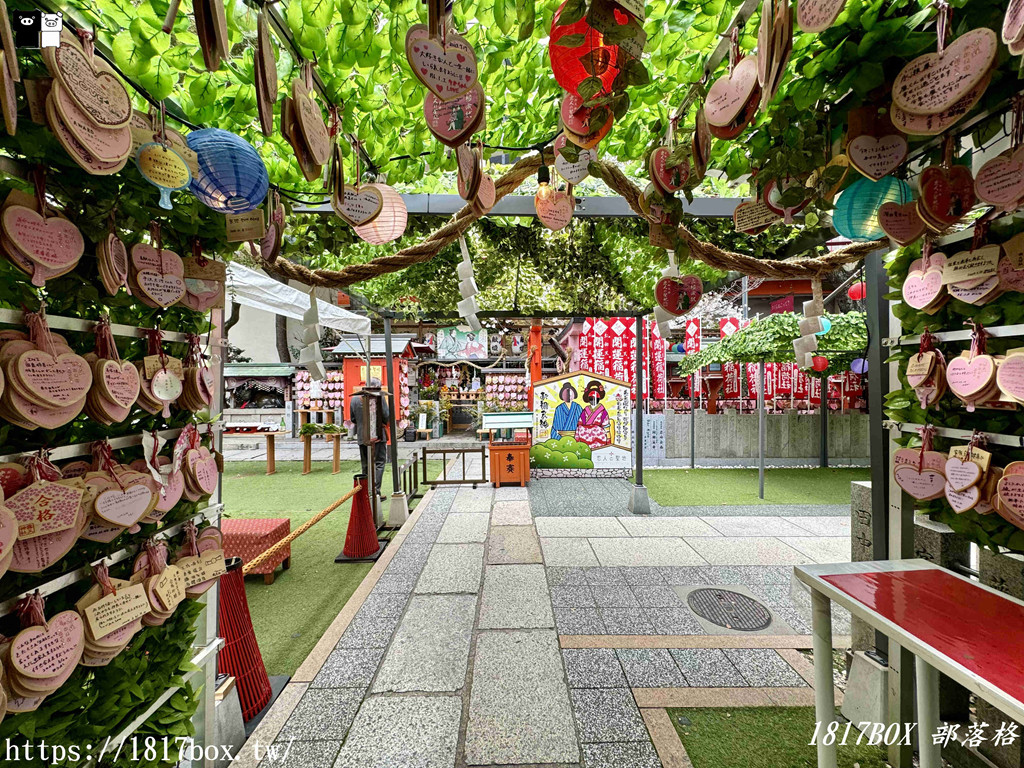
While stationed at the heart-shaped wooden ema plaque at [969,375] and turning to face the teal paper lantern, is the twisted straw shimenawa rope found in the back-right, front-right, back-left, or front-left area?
front-left

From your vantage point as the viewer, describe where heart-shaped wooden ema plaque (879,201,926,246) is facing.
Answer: facing the viewer

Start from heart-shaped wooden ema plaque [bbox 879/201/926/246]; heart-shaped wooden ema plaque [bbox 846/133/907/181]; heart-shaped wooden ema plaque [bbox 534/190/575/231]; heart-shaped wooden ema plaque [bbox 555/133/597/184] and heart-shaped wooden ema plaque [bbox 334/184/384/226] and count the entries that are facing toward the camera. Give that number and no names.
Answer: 5

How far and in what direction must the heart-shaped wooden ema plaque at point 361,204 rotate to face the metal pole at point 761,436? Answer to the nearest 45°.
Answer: approximately 135° to its left

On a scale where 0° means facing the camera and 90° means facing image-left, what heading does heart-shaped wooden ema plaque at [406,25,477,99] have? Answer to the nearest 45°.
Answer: approximately 0°

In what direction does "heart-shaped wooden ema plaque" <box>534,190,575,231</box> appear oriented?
toward the camera

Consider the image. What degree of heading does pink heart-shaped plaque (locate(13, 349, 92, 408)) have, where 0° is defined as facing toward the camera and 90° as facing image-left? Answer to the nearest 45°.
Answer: approximately 315°

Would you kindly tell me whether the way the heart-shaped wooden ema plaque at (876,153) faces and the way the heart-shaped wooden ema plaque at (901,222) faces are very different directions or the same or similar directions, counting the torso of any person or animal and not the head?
same or similar directions

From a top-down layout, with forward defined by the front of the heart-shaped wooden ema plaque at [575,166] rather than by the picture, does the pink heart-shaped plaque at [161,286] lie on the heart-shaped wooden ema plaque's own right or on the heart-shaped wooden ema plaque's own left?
on the heart-shaped wooden ema plaque's own right

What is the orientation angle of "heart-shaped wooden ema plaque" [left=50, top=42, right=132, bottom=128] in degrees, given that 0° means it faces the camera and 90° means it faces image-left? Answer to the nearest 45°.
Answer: approximately 315°

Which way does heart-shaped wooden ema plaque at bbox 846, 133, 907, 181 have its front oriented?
toward the camera

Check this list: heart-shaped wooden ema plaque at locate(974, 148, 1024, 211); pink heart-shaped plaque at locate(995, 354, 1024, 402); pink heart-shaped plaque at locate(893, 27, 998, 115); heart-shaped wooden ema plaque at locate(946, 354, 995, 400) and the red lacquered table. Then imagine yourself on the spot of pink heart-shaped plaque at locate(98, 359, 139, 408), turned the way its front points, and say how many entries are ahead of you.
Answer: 5

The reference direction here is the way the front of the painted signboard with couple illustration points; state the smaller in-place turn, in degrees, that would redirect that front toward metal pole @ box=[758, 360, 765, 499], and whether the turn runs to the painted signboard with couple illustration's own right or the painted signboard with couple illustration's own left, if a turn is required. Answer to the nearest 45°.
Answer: approximately 90° to the painted signboard with couple illustration's own left
